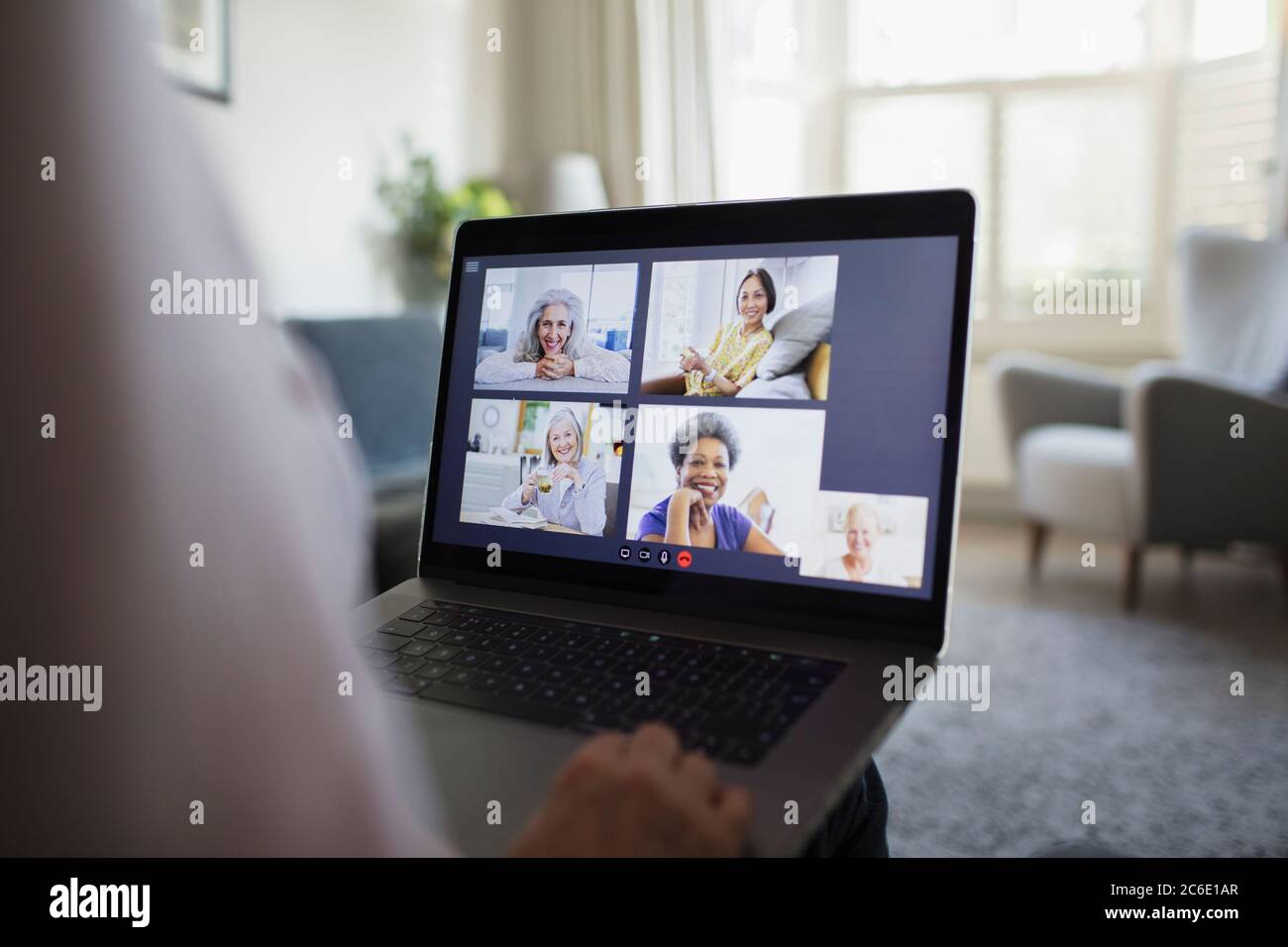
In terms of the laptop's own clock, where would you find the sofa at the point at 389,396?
The sofa is roughly at 4 o'clock from the laptop.

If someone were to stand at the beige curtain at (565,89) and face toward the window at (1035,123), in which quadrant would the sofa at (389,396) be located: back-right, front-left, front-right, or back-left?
back-right

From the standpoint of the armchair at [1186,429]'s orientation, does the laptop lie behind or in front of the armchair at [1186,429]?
in front

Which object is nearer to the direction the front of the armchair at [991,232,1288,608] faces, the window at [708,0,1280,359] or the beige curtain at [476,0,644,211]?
the beige curtain

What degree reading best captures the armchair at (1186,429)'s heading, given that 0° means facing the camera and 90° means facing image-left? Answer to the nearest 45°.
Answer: approximately 45°

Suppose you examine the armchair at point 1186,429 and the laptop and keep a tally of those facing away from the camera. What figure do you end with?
0

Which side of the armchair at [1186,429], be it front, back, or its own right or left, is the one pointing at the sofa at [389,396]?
front

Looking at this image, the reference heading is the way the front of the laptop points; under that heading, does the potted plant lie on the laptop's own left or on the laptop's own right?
on the laptop's own right

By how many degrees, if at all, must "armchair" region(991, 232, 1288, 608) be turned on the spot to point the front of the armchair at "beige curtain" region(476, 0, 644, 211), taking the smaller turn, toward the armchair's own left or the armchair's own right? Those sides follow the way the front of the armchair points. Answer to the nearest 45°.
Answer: approximately 45° to the armchair's own right

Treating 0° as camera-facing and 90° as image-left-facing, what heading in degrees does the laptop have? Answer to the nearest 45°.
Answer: approximately 45°
